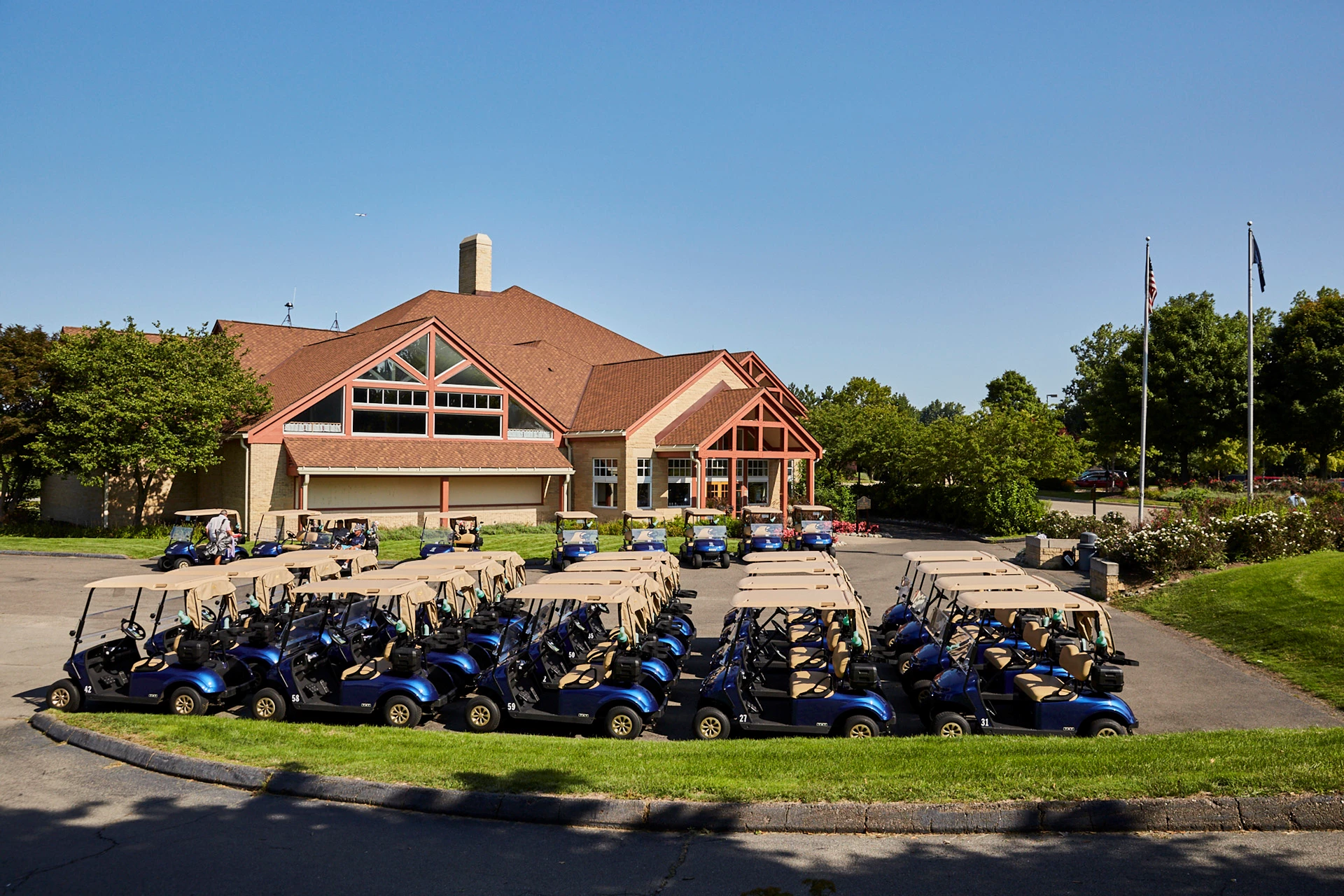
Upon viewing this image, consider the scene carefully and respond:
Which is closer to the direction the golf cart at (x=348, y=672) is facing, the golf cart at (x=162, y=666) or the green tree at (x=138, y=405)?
the golf cart

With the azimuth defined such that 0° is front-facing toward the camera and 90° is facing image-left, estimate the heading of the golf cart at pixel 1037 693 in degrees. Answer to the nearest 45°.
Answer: approximately 90°

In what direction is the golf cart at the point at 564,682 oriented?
to the viewer's left

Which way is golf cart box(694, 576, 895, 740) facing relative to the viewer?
to the viewer's left

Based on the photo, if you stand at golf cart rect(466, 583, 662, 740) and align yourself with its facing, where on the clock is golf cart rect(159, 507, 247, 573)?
golf cart rect(159, 507, 247, 573) is roughly at 2 o'clock from golf cart rect(466, 583, 662, 740).

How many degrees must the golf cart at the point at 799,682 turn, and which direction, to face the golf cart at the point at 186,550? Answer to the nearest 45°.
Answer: approximately 45° to its right

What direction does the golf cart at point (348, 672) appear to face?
to the viewer's left
